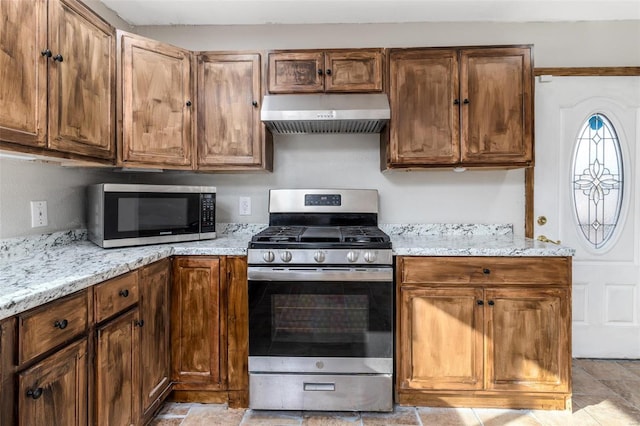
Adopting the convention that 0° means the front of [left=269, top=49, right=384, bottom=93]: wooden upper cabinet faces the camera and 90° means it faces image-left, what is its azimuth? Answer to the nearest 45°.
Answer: approximately 0°

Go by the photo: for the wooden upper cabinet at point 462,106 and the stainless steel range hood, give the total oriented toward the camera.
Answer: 2

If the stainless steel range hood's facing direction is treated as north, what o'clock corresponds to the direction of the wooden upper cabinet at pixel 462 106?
The wooden upper cabinet is roughly at 9 o'clock from the stainless steel range hood.

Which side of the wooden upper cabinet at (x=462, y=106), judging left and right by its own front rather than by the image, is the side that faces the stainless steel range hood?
right

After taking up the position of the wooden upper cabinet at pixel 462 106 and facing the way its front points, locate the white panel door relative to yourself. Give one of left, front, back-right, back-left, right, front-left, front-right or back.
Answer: back-left

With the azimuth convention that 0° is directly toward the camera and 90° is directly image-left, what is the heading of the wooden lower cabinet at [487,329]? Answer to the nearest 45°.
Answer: approximately 0°

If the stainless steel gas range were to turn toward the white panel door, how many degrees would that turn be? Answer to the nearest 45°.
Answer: approximately 90° to its left

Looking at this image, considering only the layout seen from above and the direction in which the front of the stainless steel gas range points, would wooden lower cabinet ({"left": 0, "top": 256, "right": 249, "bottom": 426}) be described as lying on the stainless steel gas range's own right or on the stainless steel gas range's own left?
on the stainless steel gas range's own right

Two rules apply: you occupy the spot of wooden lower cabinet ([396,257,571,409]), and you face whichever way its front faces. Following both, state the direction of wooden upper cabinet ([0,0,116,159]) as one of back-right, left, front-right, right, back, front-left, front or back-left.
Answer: front-right
